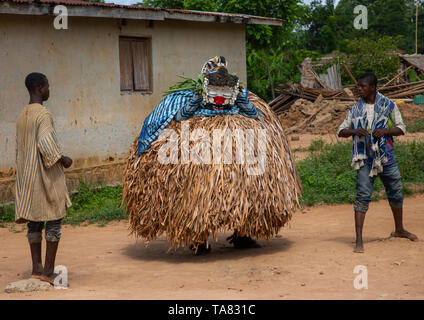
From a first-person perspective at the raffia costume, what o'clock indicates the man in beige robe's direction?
The man in beige robe is roughly at 2 o'clock from the raffia costume.

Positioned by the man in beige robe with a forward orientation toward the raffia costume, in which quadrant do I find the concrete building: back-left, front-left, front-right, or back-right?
front-left

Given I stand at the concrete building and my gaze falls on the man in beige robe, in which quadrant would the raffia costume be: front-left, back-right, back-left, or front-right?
front-left

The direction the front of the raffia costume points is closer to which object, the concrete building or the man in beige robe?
the man in beige robe

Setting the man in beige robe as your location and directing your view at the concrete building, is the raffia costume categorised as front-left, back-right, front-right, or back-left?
front-right

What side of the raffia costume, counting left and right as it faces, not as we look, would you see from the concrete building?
back

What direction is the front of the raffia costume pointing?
toward the camera
